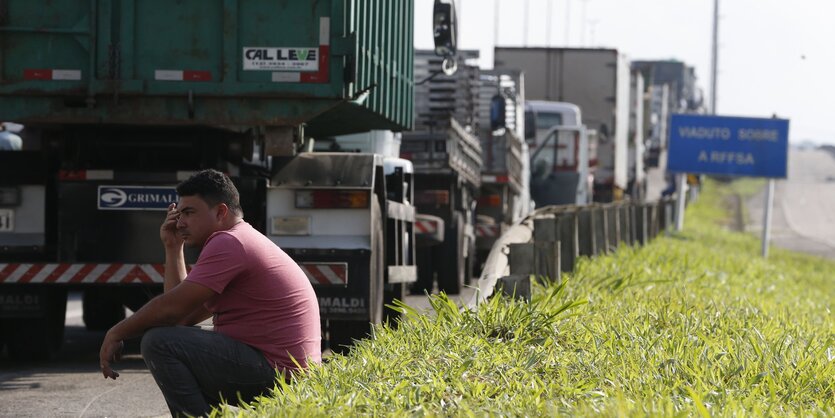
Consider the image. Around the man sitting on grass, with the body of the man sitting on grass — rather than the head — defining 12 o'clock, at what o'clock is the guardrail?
The guardrail is roughly at 4 o'clock from the man sitting on grass.

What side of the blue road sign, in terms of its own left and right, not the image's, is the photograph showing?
front

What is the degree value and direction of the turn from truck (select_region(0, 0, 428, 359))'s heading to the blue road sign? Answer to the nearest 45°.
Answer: approximately 45° to its right

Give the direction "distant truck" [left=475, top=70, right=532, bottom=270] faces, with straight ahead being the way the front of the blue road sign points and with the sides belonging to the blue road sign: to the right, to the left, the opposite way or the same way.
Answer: the opposite way

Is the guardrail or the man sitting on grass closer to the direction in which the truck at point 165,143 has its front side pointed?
the guardrail

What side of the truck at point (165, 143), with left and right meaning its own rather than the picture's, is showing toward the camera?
back

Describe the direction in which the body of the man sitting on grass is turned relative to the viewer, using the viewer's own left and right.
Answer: facing to the left of the viewer

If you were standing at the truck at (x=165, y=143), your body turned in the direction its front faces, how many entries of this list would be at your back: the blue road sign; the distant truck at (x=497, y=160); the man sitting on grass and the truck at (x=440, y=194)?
1

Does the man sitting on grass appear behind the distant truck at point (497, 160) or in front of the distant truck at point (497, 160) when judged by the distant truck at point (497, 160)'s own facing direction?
behind

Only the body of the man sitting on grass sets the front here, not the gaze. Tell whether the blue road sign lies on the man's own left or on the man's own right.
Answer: on the man's own right

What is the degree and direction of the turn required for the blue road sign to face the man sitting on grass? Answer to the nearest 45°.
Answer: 0° — it already faces them

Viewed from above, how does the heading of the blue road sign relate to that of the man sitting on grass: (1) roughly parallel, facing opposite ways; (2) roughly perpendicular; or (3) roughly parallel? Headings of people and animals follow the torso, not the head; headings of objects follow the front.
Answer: roughly perpendicular

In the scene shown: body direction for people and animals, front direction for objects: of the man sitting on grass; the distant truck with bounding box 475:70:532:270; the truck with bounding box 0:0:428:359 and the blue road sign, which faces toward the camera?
the blue road sign

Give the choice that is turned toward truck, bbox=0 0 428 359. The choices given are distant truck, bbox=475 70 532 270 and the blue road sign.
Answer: the blue road sign

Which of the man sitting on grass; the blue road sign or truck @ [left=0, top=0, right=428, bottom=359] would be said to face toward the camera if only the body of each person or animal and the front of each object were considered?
the blue road sign

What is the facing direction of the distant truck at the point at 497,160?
away from the camera

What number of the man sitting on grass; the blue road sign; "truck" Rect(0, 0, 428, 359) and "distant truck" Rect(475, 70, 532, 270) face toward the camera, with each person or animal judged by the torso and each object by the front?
1

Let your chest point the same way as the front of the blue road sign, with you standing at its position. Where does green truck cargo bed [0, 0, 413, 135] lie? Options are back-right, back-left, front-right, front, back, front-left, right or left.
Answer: front
